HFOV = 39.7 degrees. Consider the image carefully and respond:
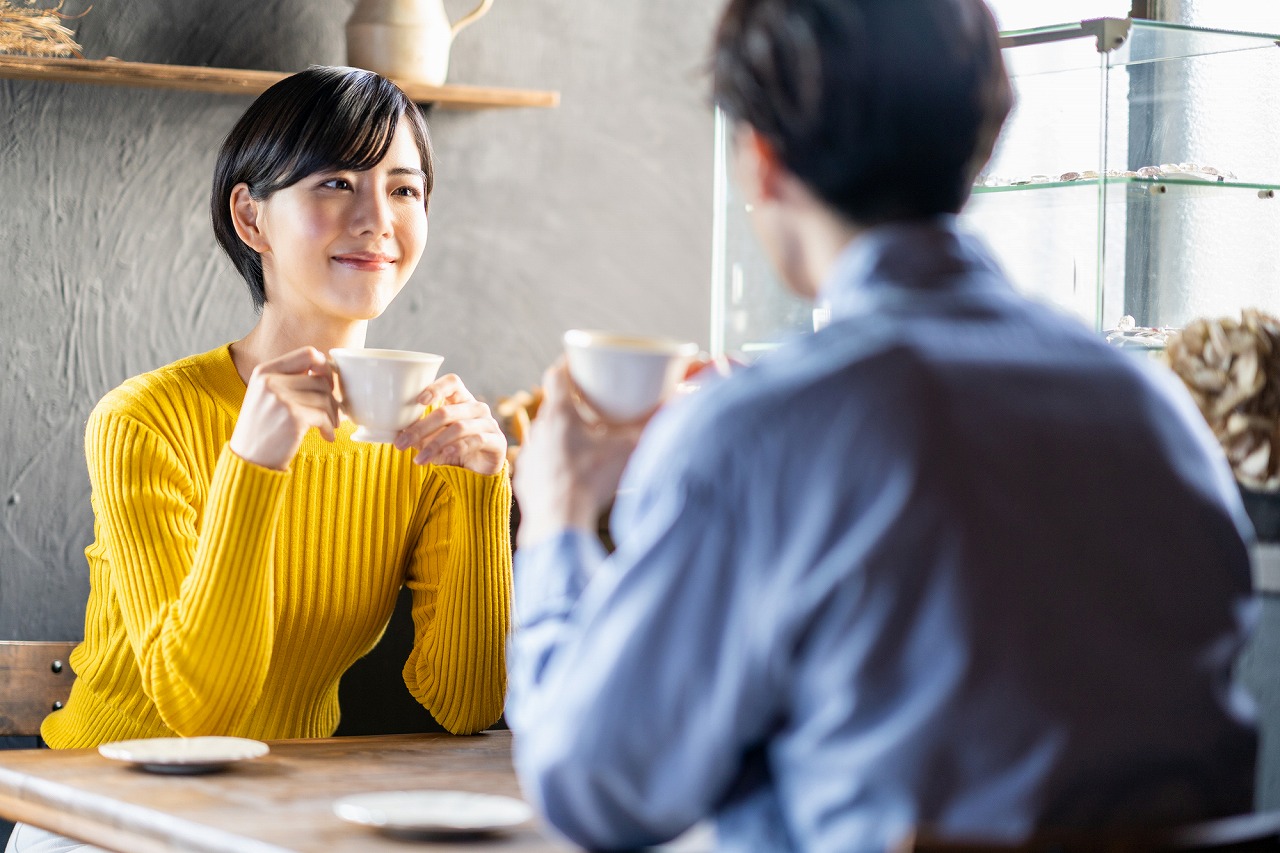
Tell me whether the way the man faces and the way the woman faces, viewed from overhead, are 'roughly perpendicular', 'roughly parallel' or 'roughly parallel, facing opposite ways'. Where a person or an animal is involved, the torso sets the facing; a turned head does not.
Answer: roughly parallel, facing opposite ways

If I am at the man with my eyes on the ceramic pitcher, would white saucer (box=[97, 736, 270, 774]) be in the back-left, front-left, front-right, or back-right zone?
front-left

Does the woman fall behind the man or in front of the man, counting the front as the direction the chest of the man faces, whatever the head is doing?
in front

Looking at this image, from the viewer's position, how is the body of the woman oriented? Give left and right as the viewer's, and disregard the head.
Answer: facing the viewer and to the right of the viewer

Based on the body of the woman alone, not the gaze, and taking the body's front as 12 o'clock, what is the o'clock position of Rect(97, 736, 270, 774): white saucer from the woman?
The white saucer is roughly at 2 o'clock from the woman.

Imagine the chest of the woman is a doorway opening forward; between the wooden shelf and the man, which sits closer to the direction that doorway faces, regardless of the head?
the man

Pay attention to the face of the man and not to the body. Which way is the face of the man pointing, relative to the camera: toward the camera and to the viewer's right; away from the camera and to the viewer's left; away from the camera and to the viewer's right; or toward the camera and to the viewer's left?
away from the camera and to the viewer's left

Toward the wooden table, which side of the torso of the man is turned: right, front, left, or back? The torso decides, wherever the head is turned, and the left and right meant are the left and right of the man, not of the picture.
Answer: front

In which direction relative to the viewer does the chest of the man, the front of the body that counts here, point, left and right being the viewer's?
facing away from the viewer and to the left of the viewer

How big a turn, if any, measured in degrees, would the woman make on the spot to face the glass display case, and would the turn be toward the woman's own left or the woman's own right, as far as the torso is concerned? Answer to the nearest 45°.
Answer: approximately 45° to the woman's own left

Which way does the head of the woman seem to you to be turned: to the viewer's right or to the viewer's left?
to the viewer's right

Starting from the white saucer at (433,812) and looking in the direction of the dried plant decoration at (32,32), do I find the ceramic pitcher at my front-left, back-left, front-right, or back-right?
front-right

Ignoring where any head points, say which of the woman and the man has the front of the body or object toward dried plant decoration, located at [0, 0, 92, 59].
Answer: the man
